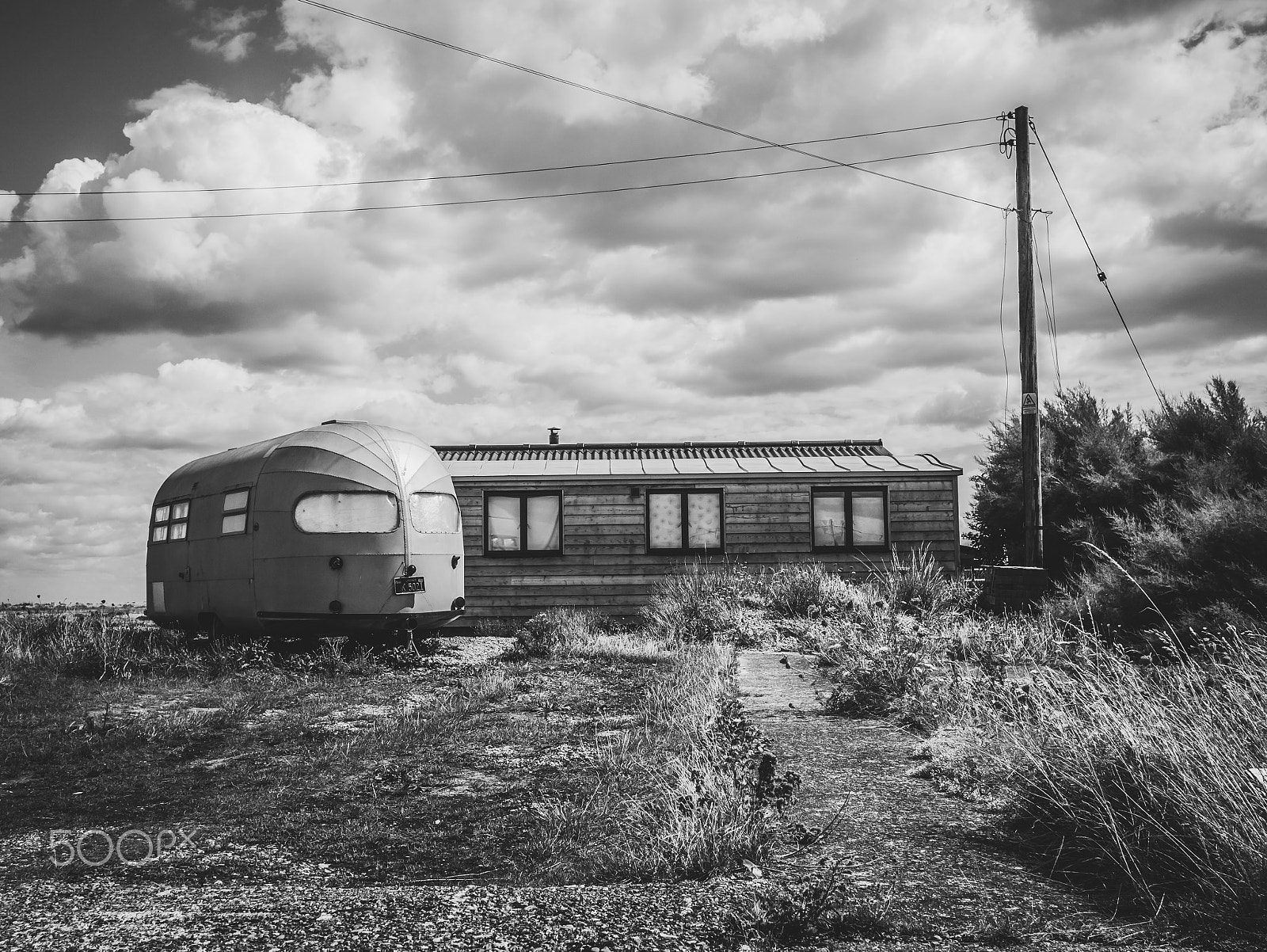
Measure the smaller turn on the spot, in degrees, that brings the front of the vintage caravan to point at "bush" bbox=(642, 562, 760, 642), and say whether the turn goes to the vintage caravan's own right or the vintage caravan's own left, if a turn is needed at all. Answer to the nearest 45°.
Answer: approximately 135° to the vintage caravan's own right

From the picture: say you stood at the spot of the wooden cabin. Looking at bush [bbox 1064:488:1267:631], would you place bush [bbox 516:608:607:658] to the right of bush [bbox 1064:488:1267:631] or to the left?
right

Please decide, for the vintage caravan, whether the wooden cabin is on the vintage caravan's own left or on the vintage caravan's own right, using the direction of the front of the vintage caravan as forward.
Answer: on the vintage caravan's own right

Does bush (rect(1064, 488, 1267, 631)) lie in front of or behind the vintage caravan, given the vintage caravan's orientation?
behind

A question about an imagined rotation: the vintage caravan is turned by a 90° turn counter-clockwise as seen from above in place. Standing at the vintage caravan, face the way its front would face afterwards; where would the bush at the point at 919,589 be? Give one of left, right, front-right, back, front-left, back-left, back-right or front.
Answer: back-left

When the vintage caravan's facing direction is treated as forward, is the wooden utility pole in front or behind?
behind

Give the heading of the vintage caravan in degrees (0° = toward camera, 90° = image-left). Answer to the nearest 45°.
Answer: approximately 135°
